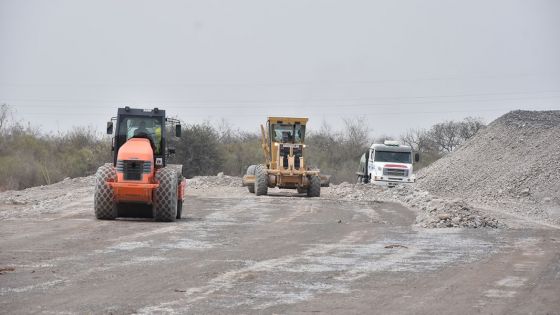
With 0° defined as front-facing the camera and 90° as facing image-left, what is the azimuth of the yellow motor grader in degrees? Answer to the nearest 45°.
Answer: approximately 0°

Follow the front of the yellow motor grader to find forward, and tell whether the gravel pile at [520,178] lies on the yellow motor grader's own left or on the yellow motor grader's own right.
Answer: on the yellow motor grader's own left

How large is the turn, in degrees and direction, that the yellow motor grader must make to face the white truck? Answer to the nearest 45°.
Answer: approximately 135° to its left
